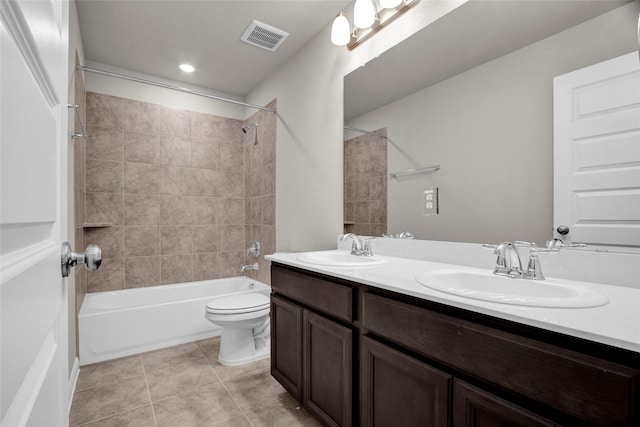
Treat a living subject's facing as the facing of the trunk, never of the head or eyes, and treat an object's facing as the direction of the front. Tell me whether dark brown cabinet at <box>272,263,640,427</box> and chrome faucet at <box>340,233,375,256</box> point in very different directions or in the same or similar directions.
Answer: same or similar directions

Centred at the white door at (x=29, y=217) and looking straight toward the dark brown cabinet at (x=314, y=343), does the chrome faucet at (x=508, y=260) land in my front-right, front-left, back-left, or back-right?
front-right

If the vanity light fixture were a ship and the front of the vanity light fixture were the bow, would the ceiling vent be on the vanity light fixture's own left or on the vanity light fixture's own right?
on the vanity light fixture's own right

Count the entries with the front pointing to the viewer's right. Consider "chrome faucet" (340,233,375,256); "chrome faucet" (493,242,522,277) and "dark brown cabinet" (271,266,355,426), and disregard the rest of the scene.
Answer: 0

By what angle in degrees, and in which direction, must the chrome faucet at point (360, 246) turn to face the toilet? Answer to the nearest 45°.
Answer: approximately 45° to its right

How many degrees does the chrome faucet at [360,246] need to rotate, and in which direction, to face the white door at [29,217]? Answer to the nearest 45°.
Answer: approximately 45° to its left

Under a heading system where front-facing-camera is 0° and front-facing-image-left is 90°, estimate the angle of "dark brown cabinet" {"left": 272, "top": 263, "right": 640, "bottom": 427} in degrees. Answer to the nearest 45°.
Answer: approximately 45°

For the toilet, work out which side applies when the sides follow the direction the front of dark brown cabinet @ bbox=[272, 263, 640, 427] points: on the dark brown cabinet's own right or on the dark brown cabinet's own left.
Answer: on the dark brown cabinet's own right
